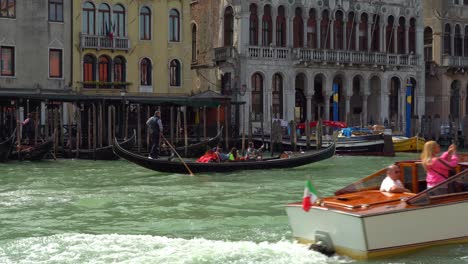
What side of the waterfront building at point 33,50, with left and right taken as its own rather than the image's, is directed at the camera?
front

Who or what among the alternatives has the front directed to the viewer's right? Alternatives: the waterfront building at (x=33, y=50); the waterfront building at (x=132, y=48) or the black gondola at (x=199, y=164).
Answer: the black gondola

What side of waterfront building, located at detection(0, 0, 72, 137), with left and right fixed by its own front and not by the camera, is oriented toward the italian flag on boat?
front

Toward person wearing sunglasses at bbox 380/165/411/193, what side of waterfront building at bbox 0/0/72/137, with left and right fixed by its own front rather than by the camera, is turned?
front

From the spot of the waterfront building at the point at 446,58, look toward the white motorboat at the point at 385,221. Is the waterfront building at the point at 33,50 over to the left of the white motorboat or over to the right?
right

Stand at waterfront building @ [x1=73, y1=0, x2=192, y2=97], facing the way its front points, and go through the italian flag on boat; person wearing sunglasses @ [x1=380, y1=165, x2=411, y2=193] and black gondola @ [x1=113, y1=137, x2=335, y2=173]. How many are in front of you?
3

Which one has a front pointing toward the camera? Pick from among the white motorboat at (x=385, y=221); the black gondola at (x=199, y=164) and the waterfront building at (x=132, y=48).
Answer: the waterfront building

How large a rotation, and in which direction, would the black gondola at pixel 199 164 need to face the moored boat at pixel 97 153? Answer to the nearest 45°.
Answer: approximately 135° to its left

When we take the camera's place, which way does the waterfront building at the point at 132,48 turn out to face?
facing the viewer

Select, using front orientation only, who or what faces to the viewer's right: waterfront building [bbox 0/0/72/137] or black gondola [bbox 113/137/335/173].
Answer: the black gondola

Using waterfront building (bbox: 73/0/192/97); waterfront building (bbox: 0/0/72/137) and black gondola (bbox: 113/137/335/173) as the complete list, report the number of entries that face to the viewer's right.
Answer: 1

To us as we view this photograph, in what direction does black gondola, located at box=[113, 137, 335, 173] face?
facing to the right of the viewer

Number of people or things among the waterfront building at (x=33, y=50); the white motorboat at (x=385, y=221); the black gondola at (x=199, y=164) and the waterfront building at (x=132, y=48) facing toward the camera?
2
